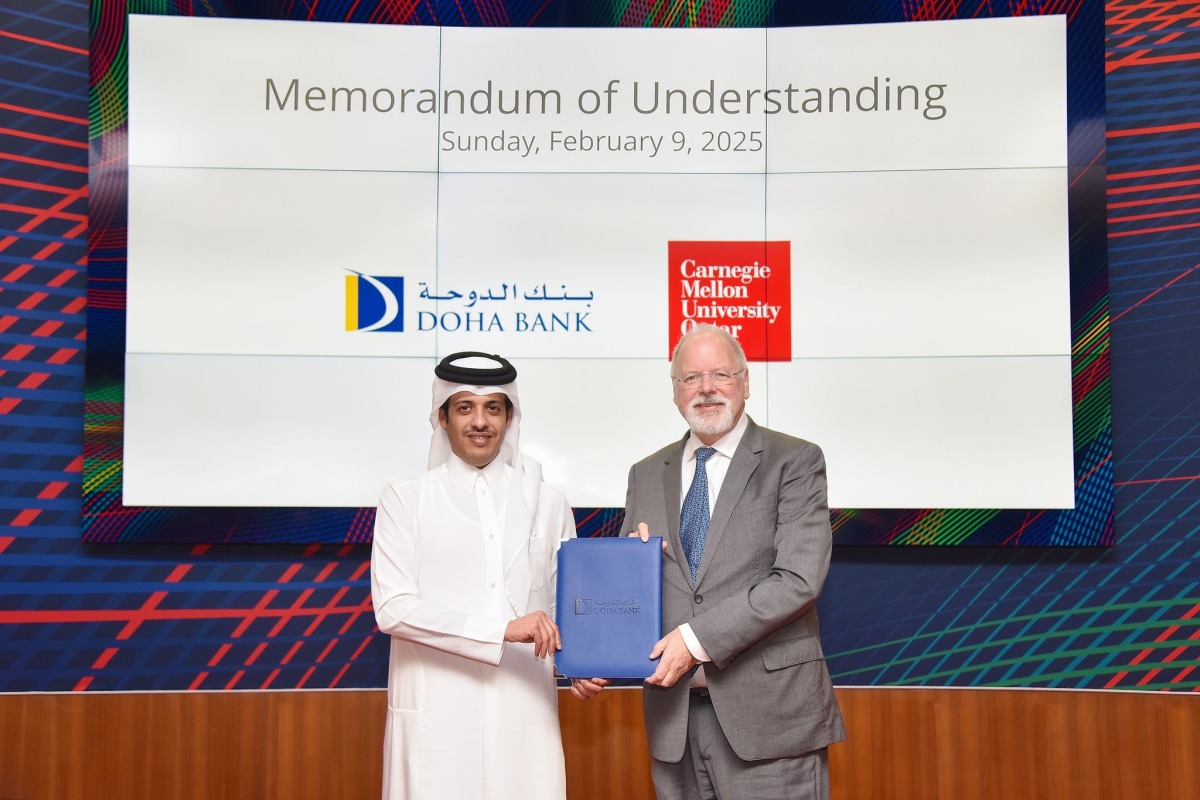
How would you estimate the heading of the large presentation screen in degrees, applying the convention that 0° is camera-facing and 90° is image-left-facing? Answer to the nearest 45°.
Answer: approximately 0°
